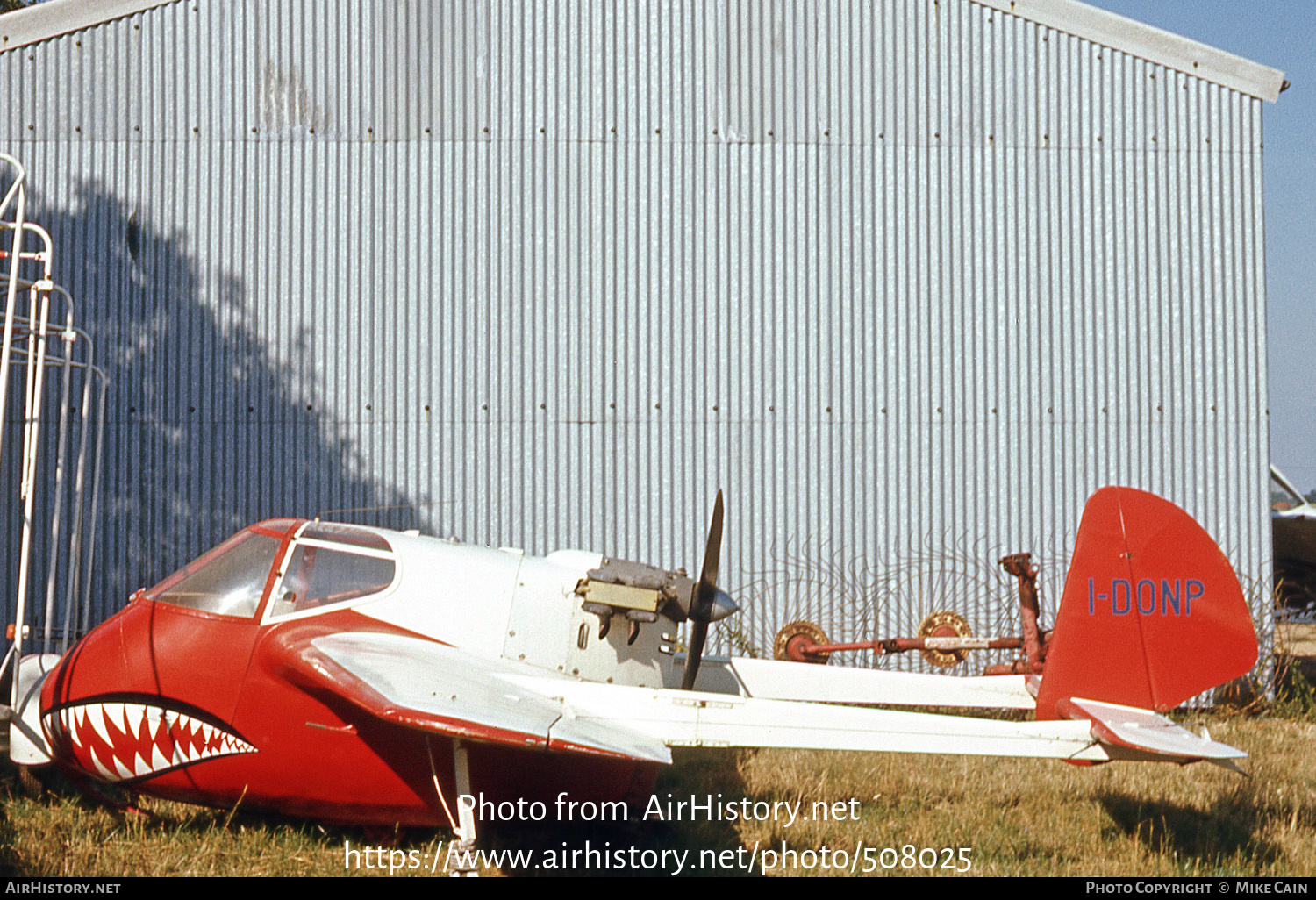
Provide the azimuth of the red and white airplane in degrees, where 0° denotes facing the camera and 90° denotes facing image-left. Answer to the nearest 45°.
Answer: approximately 90°
